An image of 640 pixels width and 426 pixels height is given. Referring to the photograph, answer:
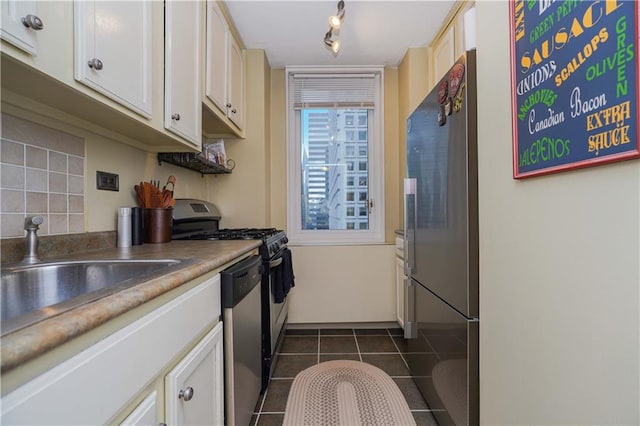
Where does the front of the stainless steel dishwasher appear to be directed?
to the viewer's right

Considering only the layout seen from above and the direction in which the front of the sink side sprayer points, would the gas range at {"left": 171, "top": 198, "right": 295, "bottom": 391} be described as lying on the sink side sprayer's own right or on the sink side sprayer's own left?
on the sink side sprayer's own left

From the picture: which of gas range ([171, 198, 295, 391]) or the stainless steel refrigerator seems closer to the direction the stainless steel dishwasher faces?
the stainless steel refrigerator

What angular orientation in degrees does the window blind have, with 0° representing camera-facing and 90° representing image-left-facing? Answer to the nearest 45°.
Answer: approximately 0°

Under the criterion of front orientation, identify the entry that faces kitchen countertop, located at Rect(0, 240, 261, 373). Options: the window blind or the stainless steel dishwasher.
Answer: the window blind

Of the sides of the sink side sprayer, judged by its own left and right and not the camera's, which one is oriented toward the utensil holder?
left

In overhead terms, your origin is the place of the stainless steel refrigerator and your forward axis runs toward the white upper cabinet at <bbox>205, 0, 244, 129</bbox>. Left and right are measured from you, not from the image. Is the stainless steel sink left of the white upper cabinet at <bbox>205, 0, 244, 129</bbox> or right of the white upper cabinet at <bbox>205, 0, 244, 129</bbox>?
left

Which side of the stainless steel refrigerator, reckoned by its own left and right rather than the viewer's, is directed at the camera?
left

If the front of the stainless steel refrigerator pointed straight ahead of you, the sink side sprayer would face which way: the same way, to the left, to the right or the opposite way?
the opposite way

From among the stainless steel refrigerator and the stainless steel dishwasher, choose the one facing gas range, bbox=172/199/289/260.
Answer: the stainless steel refrigerator

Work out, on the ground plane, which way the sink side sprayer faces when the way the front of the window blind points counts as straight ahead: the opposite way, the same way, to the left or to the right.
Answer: to the left

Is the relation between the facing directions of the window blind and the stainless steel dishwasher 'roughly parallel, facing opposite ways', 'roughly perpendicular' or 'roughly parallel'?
roughly perpendicular
